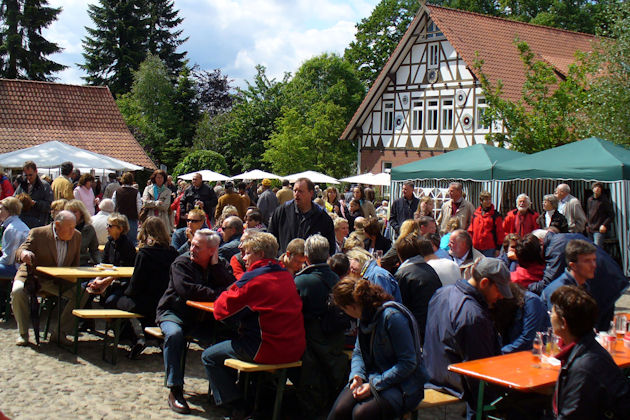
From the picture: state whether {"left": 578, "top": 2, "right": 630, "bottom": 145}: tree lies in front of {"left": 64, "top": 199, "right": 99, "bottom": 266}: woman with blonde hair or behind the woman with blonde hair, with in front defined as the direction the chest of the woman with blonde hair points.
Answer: behind

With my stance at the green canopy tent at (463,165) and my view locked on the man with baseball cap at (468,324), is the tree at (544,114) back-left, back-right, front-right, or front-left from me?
back-left

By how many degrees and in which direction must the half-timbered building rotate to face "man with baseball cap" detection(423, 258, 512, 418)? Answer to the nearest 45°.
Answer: approximately 45° to its left

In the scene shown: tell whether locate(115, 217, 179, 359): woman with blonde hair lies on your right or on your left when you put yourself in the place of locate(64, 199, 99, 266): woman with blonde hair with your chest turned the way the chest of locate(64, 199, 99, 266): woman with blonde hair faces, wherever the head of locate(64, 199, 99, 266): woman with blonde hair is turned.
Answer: on your left

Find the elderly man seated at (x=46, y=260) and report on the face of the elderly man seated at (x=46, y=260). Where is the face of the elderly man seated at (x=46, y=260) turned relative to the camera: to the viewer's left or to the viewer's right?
to the viewer's right

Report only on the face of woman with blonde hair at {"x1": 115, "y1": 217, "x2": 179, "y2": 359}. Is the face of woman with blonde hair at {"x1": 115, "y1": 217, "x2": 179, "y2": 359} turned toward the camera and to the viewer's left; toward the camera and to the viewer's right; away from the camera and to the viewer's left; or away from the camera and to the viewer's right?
away from the camera and to the viewer's left
